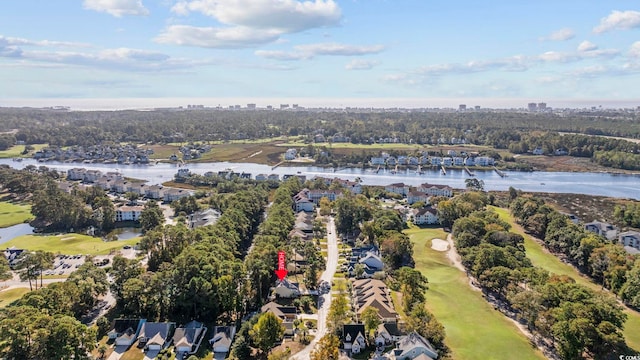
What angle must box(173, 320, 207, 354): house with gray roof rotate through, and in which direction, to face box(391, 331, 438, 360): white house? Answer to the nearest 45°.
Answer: approximately 45° to its left

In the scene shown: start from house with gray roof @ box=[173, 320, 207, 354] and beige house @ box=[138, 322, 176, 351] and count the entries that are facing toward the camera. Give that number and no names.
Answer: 2

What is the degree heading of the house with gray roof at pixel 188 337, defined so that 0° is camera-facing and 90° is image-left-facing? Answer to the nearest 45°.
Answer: approximately 0°

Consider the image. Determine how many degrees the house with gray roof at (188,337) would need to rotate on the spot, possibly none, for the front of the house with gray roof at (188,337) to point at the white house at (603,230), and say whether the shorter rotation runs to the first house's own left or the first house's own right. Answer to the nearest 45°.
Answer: approximately 90° to the first house's own left

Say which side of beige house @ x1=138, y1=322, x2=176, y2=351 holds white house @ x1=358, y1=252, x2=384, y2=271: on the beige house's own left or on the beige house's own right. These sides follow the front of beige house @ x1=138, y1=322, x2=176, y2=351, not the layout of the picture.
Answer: on the beige house's own left

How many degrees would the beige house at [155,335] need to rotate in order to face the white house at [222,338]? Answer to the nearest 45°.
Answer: approximately 45° to its left

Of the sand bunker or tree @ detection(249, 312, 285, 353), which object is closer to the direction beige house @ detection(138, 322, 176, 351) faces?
the tree

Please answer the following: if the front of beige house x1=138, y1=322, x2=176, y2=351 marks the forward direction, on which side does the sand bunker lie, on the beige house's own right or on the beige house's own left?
on the beige house's own left

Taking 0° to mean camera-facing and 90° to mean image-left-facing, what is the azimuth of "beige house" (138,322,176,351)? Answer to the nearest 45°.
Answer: approximately 0°

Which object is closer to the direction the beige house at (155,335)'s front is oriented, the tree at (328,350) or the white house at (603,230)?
the tree

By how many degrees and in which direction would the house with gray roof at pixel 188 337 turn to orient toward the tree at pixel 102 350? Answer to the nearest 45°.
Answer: approximately 90° to its right

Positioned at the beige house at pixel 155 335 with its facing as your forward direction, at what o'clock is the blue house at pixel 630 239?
the blue house at pixel 630 239 is roughly at 9 o'clock from the beige house at pixel 155 335.
